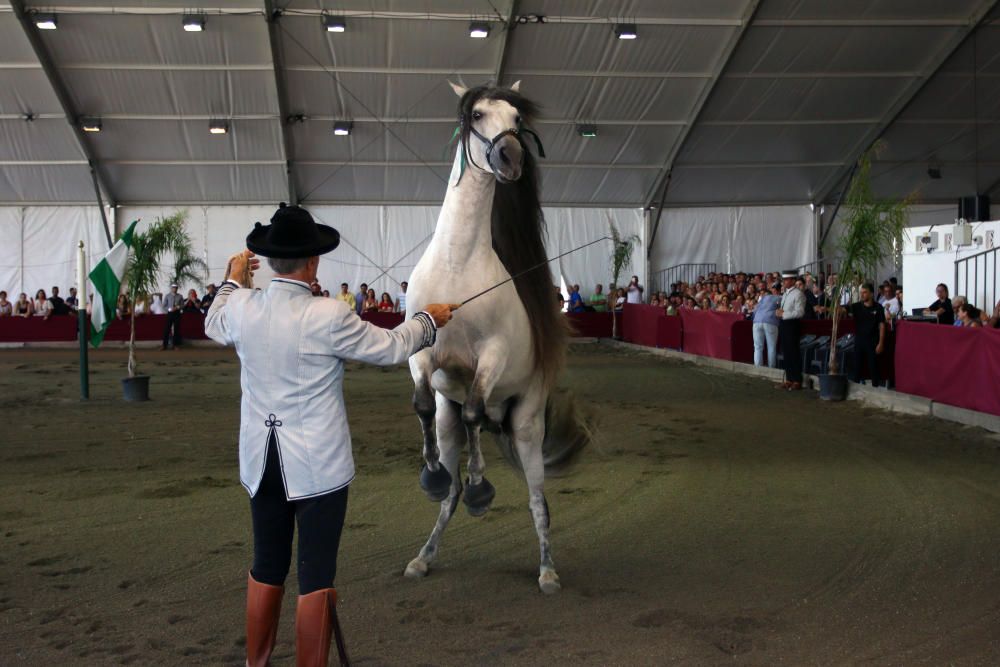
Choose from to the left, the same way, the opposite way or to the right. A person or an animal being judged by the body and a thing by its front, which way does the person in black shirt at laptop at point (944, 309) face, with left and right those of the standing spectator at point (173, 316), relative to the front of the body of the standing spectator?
to the right

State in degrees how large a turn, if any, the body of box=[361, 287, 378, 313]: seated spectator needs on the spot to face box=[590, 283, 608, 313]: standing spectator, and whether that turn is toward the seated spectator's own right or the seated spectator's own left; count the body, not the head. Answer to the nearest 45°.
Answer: approximately 90° to the seated spectator's own left

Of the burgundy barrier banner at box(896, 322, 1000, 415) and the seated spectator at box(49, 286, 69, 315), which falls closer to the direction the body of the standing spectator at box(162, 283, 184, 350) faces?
the burgundy barrier banner

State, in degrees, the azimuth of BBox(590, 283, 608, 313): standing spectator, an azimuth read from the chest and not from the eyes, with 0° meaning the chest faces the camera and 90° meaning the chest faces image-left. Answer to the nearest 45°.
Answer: approximately 0°

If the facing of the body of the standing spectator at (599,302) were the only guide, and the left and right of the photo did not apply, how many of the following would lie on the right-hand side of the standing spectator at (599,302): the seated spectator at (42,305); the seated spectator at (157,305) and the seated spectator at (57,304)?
3

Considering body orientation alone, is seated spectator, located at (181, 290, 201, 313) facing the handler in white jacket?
yes

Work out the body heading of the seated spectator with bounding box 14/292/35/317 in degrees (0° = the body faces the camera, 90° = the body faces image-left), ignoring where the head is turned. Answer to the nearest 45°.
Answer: approximately 0°

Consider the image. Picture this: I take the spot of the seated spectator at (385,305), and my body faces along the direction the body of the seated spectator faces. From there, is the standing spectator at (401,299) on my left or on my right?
on my left
